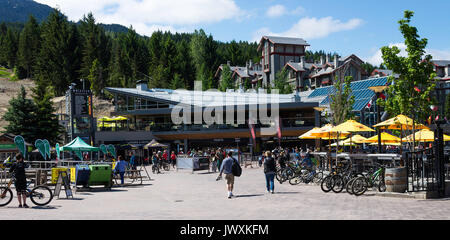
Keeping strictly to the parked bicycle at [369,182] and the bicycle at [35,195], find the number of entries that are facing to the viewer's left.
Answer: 1

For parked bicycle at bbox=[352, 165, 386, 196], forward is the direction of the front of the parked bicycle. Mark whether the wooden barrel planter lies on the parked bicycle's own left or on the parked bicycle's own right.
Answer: on the parked bicycle's own right

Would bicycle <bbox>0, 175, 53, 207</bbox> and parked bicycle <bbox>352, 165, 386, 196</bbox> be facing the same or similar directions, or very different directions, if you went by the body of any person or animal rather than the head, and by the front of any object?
very different directions
